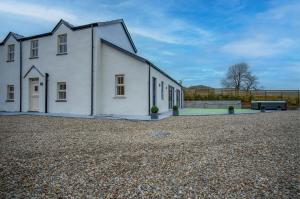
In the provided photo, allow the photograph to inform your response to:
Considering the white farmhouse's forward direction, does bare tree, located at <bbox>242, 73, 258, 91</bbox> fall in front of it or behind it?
behind
